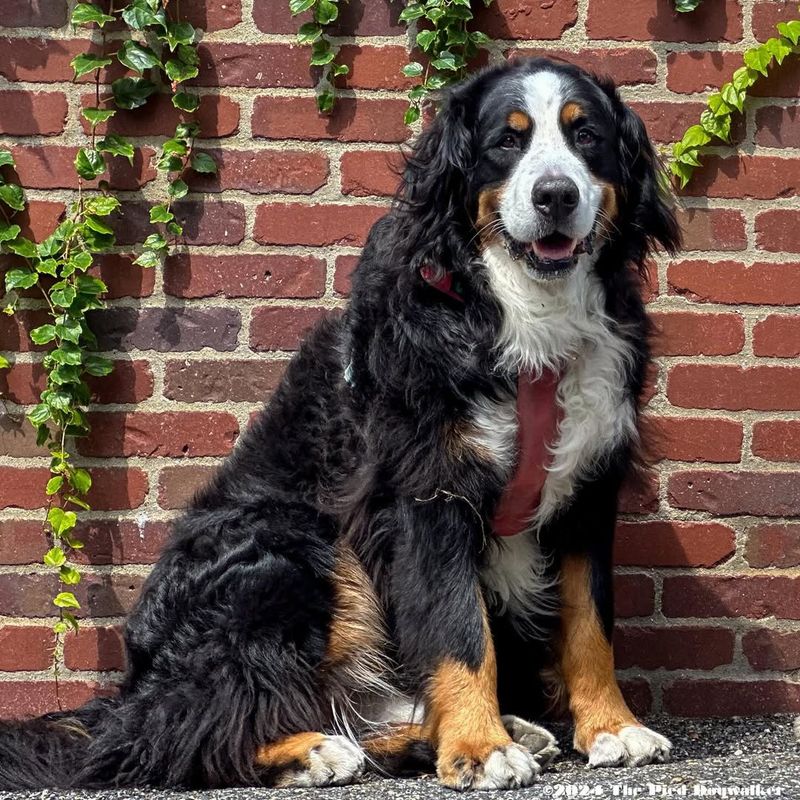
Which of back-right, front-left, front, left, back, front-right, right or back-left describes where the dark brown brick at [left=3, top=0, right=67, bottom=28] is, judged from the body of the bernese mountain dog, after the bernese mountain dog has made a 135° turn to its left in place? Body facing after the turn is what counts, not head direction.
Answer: front-left

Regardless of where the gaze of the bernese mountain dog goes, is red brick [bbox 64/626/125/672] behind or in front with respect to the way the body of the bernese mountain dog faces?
behind

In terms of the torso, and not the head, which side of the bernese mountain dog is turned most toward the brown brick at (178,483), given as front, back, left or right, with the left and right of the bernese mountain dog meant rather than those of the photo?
back

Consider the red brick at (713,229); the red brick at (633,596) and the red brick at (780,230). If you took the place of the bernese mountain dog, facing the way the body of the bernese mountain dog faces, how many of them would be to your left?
3

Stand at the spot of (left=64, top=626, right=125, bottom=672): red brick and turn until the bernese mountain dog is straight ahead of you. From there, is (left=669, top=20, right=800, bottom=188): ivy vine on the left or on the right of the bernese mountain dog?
left

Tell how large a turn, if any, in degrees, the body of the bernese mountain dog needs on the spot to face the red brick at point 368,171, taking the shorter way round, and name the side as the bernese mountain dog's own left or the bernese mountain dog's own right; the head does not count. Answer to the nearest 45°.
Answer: approximately 135° to the bernese mountain dog's own left

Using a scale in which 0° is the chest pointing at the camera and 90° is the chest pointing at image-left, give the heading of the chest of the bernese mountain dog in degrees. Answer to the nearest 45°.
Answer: approximately 315°

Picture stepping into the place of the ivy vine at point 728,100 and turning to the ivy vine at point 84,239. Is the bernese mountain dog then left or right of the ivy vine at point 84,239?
left

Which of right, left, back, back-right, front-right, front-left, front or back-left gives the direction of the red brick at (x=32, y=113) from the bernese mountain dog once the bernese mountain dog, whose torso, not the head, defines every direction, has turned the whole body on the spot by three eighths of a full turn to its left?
front-left

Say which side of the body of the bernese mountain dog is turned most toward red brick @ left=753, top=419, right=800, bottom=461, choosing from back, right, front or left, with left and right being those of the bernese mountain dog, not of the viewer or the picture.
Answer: left
